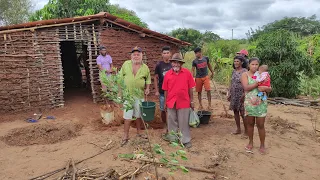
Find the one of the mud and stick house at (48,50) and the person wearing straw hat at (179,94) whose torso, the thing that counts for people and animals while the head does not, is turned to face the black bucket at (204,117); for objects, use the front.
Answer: the mud and stick house

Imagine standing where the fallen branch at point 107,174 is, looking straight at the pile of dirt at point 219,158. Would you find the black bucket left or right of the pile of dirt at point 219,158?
left

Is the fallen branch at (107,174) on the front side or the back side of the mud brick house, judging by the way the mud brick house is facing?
on the front side

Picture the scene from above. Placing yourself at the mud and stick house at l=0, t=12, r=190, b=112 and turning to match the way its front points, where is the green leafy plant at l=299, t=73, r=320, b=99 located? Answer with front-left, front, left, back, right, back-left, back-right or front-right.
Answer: front-left

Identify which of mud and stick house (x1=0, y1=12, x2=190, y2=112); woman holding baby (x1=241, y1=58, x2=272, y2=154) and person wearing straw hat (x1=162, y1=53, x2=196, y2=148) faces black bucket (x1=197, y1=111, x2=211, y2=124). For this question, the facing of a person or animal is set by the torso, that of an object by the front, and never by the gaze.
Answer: the mud and stick house

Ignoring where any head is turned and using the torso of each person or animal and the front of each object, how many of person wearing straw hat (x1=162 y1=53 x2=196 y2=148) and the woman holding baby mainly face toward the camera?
2

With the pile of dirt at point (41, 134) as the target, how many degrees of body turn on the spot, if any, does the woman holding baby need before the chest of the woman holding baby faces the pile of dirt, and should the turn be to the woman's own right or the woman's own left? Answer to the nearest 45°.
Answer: approximately 90° to the woman's own right

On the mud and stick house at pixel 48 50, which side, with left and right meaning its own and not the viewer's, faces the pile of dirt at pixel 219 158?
front

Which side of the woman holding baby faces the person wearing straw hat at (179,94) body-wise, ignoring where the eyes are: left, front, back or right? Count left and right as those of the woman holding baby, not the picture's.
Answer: right

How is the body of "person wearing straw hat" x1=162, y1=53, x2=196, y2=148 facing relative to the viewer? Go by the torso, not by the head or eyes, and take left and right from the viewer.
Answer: facing the viewer

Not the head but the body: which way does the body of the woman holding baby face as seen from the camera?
toward the camera
